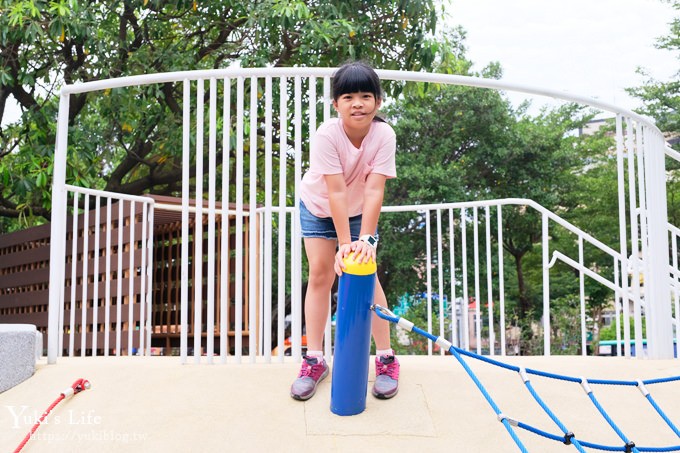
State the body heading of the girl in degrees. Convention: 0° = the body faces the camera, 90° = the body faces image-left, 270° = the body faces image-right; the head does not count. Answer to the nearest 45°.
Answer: approximately 0°

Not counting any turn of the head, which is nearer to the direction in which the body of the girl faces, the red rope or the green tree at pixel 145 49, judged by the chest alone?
the red rope

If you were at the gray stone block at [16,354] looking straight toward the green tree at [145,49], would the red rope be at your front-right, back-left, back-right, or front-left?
back-right

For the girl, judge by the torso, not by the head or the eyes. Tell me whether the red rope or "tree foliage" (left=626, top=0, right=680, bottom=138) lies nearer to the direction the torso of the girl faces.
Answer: the red rope

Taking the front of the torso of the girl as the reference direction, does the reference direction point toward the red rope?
no

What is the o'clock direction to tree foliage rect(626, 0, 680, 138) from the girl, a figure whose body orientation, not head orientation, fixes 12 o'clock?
The tree foliage is roughly at 7 o'clock from the girl.

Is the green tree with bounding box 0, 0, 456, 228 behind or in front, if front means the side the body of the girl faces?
behind

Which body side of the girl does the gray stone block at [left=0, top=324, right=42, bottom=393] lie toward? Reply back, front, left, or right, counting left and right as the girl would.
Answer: right

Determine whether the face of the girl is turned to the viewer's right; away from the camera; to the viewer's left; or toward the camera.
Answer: toward the camera
